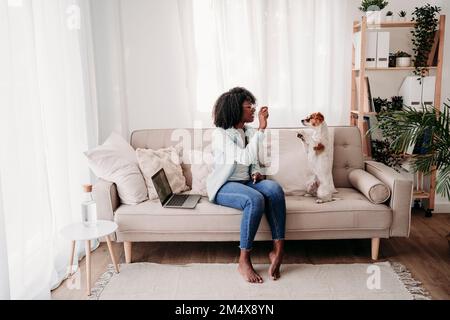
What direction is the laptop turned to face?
to the viewer's right

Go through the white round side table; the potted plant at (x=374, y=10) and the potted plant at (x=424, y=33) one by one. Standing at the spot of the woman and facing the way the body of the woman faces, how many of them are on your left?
2

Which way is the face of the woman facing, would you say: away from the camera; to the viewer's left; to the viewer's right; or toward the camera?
to the viewer's right

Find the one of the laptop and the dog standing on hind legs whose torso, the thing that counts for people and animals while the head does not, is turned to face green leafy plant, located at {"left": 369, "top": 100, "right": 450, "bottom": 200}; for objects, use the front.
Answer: the laptop

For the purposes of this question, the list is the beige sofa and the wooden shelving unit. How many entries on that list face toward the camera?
2

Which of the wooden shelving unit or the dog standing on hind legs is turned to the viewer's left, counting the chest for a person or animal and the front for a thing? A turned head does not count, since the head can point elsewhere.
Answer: the dog standing on hind legs

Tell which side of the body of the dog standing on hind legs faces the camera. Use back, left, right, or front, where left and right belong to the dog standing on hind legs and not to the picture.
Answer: left

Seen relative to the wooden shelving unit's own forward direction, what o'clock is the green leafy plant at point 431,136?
The green leafy plant is roughly at 11 o'clock from the wooden shelving unit.

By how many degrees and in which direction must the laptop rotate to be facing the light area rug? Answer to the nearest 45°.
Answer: approximately 45° to its right
